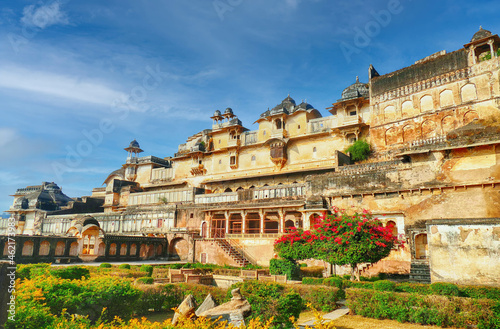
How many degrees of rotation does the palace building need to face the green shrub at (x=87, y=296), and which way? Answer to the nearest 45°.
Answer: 0° — it already faces it

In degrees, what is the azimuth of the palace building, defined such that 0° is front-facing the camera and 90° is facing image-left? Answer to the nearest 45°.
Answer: approximately 45°

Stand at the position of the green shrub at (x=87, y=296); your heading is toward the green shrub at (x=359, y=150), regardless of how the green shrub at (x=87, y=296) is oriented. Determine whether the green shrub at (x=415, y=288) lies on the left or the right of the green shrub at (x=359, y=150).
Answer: right

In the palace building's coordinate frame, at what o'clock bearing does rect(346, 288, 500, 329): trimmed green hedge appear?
The trimmed green hedge is roughly at 11 o'clock from the palace building.

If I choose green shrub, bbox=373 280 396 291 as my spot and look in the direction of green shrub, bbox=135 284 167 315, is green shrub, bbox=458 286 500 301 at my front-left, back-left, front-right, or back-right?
back-left

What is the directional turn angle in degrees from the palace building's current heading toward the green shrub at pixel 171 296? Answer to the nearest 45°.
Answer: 0° — it already faces it

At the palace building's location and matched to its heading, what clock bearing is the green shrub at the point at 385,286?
The green shrub is roughly at 11 o'clock from the palace building.

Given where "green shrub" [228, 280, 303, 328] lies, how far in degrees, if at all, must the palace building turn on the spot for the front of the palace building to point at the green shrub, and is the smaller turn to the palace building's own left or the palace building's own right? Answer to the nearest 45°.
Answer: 0° — it already faces it
